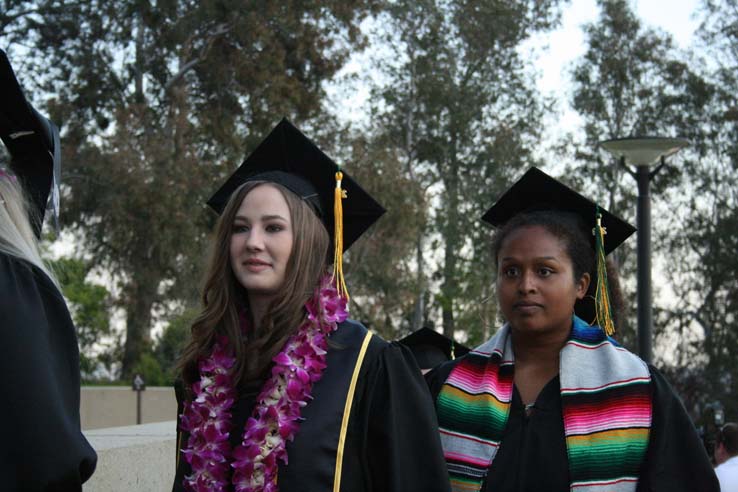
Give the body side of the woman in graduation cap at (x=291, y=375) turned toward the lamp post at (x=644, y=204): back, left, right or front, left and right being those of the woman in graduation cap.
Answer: back

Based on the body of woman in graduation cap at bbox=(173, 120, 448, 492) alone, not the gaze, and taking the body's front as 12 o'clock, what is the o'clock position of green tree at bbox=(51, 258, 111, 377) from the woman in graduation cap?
The green tree is roughly at 4 o'clock from the woman in graduation cap.

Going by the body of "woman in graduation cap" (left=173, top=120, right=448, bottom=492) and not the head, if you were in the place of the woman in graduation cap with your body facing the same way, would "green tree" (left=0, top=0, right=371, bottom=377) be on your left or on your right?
on your right

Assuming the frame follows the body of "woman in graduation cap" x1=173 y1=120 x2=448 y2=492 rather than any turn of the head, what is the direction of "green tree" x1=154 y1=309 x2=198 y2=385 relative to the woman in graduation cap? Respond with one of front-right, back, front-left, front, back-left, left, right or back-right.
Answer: back-right

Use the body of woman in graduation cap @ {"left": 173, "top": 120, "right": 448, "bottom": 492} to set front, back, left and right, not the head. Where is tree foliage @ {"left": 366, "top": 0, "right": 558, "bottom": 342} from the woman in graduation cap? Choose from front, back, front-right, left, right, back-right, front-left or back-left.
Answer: back-right

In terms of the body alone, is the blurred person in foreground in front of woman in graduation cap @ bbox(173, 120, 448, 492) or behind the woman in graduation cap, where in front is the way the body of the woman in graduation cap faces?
in front

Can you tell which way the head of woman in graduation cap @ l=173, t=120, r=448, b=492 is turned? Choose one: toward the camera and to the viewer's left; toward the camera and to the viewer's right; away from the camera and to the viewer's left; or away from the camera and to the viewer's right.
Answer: toward the camera and to the viewer's left

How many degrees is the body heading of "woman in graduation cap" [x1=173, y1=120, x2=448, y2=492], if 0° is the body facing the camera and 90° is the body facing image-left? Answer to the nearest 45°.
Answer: approximately 45°

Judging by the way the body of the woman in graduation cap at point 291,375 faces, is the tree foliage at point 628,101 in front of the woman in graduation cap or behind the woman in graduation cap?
behind
